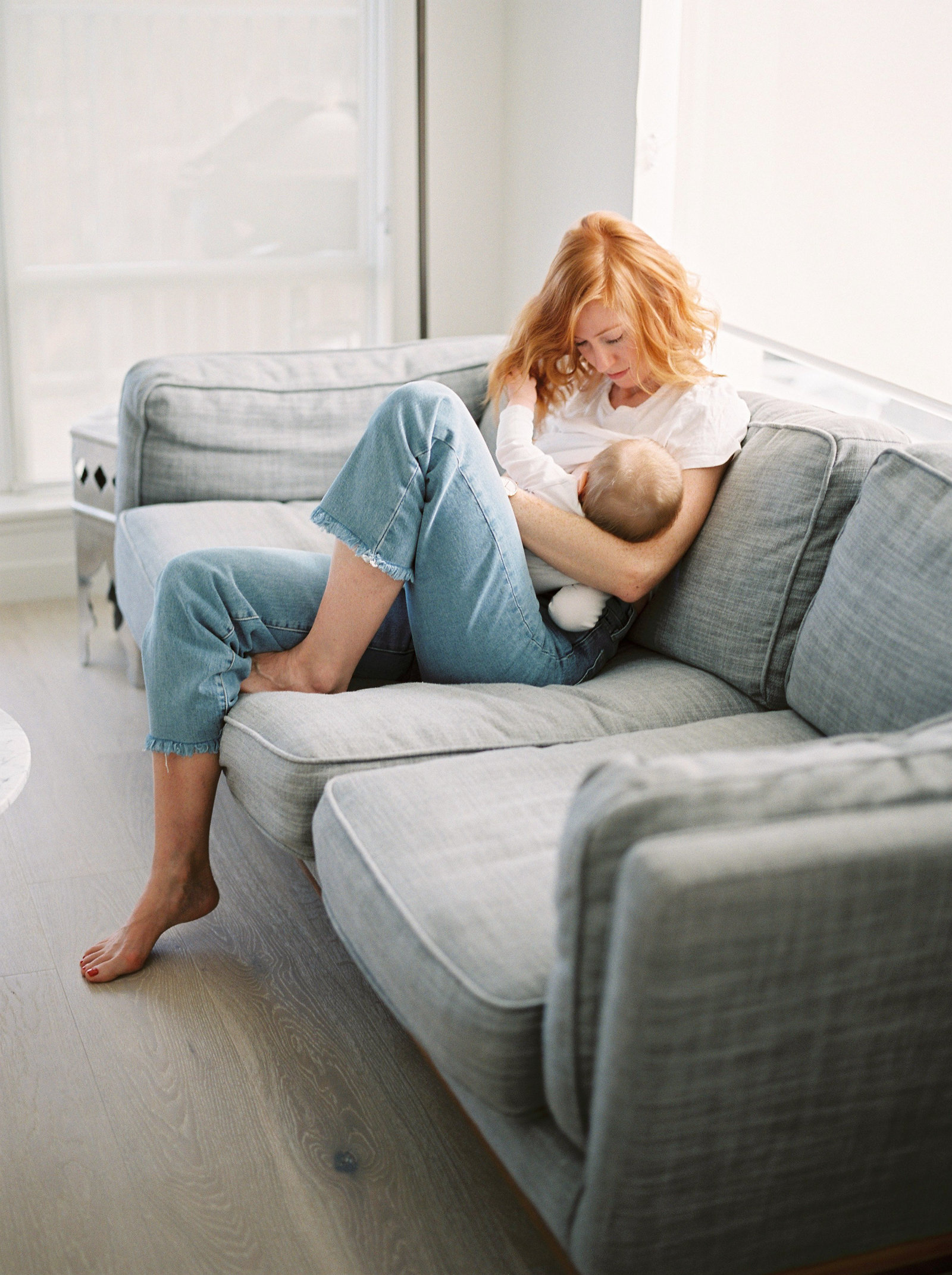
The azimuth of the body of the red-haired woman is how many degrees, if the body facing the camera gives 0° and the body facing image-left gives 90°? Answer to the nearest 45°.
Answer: approximately 45°
